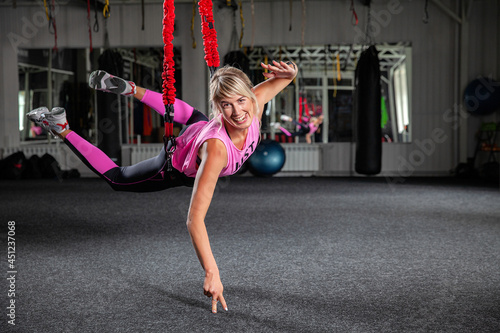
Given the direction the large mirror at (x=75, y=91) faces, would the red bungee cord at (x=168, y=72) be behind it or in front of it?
in front

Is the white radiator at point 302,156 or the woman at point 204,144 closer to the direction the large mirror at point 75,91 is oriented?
the woman

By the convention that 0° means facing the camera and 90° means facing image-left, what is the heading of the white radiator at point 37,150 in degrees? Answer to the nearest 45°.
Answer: approximately 0°

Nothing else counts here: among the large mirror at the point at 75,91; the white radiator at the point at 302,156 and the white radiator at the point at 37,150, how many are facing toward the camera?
3

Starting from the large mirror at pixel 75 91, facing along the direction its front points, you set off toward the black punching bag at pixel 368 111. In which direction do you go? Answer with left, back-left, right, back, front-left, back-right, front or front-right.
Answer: front-left

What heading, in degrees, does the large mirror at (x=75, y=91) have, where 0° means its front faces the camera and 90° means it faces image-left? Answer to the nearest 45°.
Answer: approximately 0°

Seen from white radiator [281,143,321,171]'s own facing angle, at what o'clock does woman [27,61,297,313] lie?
The woman is roughly at 12 o'clock from the white radiator.

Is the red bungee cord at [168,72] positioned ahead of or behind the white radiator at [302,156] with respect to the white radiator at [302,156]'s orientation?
ahead
